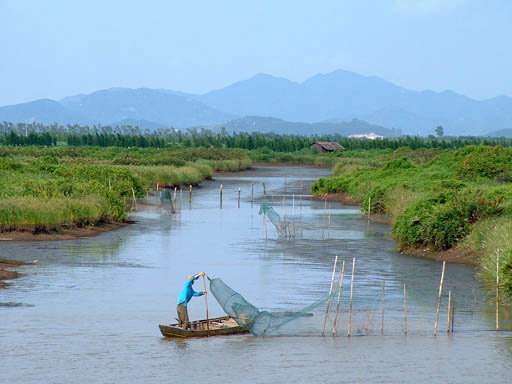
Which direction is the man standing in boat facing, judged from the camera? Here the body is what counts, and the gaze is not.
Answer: to the viewer's right

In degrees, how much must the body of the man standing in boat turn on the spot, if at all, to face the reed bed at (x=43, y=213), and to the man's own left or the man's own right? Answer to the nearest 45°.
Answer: approximately 90° to the man's own left

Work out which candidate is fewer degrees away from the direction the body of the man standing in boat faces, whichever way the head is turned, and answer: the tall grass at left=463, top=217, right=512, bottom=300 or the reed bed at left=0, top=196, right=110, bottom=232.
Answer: the tall grass

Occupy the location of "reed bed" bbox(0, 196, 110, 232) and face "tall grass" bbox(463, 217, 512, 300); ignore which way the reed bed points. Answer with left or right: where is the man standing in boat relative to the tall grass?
right

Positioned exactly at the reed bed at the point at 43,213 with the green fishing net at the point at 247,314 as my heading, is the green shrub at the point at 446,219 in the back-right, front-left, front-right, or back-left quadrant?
front-left

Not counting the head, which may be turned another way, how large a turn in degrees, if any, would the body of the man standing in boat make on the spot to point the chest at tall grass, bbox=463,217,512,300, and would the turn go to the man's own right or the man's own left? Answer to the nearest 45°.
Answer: approximately 45° to the man's own left

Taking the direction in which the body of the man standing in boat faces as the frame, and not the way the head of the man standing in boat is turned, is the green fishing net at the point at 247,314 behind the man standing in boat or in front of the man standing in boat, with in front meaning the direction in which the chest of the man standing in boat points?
in front

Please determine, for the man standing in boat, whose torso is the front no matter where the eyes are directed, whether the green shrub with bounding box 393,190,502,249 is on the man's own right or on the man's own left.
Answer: on the man's own left
